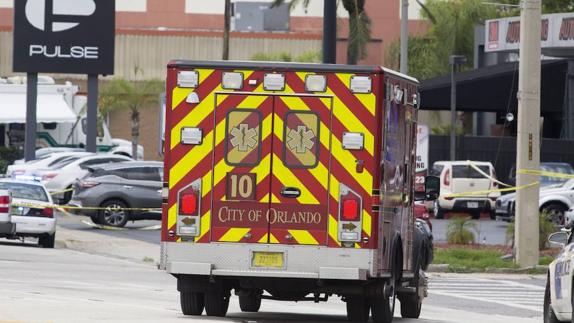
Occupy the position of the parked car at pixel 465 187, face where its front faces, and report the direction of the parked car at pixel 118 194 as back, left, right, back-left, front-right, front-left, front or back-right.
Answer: back-left

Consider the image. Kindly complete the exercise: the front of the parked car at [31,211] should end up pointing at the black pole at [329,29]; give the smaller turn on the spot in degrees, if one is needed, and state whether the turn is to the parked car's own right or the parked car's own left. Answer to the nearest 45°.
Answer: approximately 90° to the parked car's own right

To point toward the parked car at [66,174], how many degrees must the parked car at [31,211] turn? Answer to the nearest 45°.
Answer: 0° — it already faces it

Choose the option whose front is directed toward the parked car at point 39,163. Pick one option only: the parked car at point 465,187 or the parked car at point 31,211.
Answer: the parked car at point 31,211

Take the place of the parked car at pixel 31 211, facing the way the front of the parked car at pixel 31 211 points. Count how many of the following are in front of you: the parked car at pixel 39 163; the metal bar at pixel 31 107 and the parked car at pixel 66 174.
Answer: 3

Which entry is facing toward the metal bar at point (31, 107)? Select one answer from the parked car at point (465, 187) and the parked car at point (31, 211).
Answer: the parked car at point (31, 211)

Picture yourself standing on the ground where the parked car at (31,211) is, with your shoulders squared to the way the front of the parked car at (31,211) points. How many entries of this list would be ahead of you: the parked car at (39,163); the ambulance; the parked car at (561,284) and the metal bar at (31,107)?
2

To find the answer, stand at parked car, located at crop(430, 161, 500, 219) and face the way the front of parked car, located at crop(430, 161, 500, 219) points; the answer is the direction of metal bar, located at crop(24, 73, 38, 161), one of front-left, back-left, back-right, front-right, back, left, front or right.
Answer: left

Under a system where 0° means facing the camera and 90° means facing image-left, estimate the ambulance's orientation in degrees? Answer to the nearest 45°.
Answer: approximately 180°

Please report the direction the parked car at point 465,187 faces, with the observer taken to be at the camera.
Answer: facing away from the viewer

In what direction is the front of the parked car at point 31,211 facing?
away from the camera
